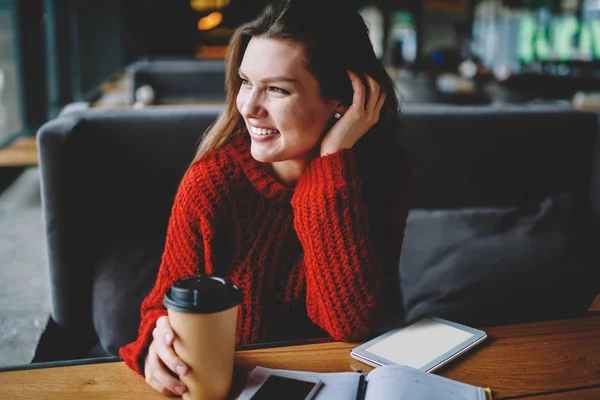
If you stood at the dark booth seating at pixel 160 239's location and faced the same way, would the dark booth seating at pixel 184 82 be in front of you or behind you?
behind

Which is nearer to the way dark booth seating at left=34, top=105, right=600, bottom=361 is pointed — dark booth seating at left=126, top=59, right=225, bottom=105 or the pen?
the pen

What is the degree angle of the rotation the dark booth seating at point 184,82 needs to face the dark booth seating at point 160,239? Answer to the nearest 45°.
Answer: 0° — it already faces it

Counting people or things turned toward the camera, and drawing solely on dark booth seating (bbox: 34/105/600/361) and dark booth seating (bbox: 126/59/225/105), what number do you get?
2

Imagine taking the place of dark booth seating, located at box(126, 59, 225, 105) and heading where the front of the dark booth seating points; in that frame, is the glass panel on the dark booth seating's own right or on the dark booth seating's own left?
on the dark booth seating's own right

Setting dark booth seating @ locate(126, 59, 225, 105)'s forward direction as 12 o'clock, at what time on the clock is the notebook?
The notebook is roughly at 12 o'clock from the dark booth seating.

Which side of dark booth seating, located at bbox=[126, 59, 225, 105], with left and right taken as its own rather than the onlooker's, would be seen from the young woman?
front

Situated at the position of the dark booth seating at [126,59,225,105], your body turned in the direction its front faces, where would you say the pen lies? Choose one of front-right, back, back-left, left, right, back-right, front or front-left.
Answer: front

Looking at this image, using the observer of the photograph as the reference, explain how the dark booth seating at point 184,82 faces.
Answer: facing the viewer

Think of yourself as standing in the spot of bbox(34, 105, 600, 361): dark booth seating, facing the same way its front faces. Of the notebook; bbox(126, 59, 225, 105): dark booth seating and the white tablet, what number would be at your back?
1

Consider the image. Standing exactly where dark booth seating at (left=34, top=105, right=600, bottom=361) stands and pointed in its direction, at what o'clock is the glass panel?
The glass panel is roughly at 5 o'clock from the dark booth seating.

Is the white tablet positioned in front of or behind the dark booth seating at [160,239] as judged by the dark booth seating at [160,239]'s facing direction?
in front

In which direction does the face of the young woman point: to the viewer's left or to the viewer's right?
to the viewer's left

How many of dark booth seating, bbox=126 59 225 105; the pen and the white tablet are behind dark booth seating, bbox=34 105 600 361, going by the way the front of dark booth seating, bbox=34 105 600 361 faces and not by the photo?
1

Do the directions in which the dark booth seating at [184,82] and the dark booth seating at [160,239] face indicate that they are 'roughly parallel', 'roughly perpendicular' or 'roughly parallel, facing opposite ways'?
roughly parallel

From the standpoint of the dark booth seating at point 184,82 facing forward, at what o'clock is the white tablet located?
The white tablet is roughly at 12 o'clock from the dark booth seating.
